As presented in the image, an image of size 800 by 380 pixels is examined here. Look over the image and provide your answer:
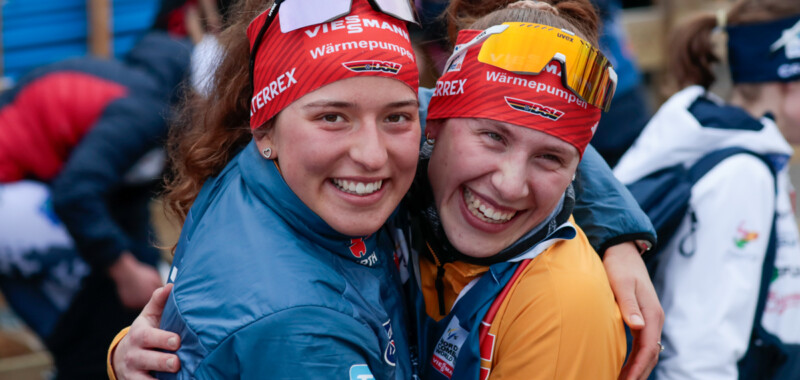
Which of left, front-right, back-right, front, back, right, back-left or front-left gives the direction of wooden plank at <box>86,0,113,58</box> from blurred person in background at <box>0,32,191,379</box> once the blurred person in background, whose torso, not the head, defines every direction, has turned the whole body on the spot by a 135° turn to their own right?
back-right

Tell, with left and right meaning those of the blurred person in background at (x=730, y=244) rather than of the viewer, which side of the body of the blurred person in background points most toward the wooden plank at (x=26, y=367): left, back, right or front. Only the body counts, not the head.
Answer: back

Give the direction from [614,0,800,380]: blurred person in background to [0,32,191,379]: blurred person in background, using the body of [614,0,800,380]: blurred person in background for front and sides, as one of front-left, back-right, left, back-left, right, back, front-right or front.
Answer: back

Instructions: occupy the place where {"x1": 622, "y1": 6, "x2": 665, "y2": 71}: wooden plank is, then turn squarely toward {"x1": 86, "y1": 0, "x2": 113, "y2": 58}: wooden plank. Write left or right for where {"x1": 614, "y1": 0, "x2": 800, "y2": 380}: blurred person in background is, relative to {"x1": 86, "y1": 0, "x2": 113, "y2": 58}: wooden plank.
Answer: left

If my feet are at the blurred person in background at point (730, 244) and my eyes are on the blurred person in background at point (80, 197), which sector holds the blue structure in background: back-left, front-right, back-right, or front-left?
front-right

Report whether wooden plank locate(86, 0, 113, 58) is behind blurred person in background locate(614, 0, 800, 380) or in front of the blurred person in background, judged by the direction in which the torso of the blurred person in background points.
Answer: behind

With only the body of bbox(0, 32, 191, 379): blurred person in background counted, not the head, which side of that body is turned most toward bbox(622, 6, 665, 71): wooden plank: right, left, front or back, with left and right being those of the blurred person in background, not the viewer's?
front
